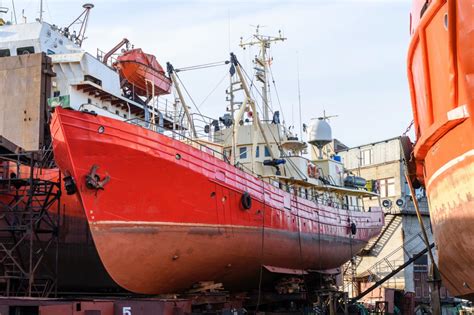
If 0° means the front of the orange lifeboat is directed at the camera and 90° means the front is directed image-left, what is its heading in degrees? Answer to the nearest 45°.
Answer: approximately 45°

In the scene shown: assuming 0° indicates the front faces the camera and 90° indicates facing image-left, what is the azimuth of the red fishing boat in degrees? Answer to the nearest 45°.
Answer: approximately 45°

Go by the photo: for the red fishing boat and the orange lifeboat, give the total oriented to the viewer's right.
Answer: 0

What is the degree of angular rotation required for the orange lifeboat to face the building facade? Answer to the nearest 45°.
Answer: approximately 135° to its left

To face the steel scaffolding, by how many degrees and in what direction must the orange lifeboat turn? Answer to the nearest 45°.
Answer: approximately 45° to its left
